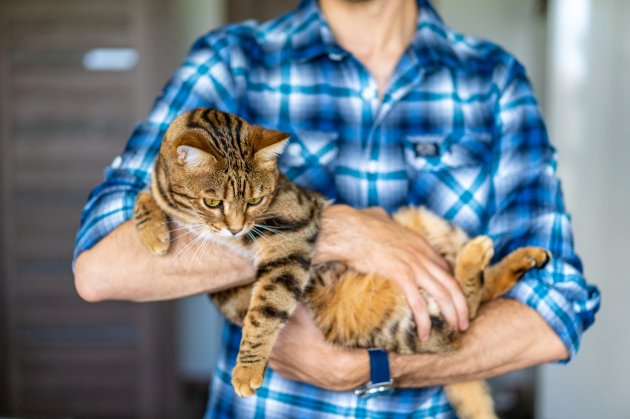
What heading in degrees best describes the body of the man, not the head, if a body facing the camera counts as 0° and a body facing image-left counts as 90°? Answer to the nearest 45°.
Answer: approximately 0°
